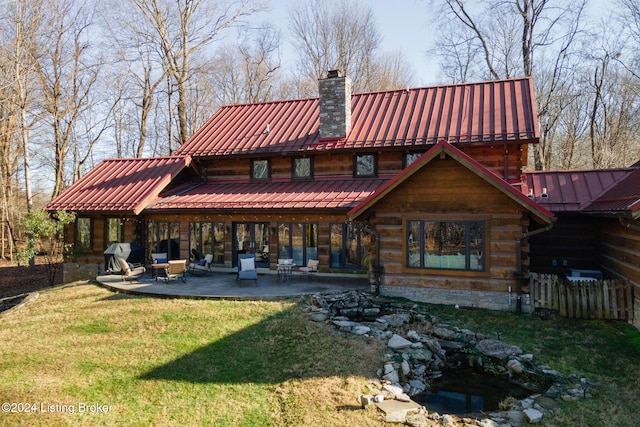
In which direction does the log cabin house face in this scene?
toward the camera

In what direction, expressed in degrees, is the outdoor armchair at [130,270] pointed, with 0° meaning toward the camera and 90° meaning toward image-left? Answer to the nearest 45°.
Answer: approximately 270°

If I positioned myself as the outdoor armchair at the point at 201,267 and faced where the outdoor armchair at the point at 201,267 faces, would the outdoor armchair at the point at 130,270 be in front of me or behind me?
in front

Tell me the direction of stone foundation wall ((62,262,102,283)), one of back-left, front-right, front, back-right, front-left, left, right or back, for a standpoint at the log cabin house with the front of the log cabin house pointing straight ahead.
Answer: right

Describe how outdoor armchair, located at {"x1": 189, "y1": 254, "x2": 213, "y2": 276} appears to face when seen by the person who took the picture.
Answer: facing to the left of the viewer

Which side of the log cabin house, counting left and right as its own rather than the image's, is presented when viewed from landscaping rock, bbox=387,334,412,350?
front

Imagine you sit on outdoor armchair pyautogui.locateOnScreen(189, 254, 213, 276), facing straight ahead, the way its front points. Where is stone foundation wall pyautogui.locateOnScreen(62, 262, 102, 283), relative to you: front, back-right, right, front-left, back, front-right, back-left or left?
front-right

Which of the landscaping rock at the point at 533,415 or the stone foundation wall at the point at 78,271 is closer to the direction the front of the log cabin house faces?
the landscaping rock

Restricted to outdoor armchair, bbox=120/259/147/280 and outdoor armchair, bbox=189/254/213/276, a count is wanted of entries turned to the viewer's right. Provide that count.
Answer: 1

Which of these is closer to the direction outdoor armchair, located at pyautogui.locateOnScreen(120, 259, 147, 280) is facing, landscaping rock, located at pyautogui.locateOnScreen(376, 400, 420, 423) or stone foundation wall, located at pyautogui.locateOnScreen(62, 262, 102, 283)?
the landscaping rock
